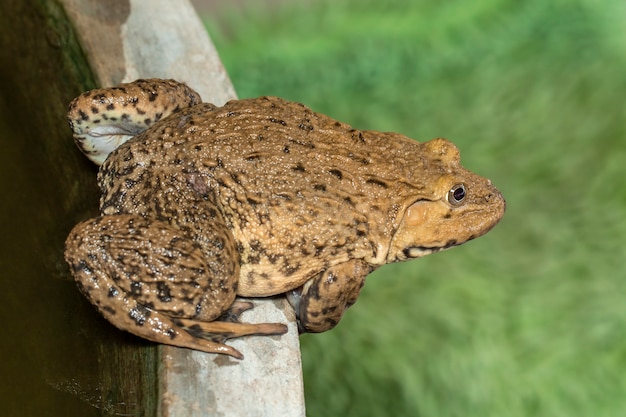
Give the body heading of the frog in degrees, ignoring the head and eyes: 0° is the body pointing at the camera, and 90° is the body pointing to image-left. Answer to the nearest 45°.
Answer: approximately 270°
